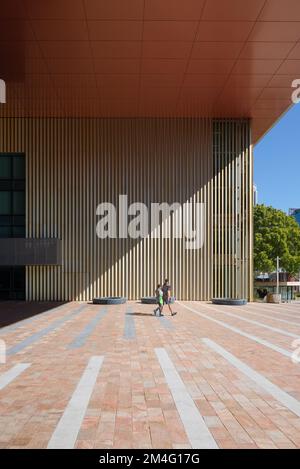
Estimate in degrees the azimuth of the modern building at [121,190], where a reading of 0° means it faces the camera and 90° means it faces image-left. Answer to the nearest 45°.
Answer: approximately 0°
